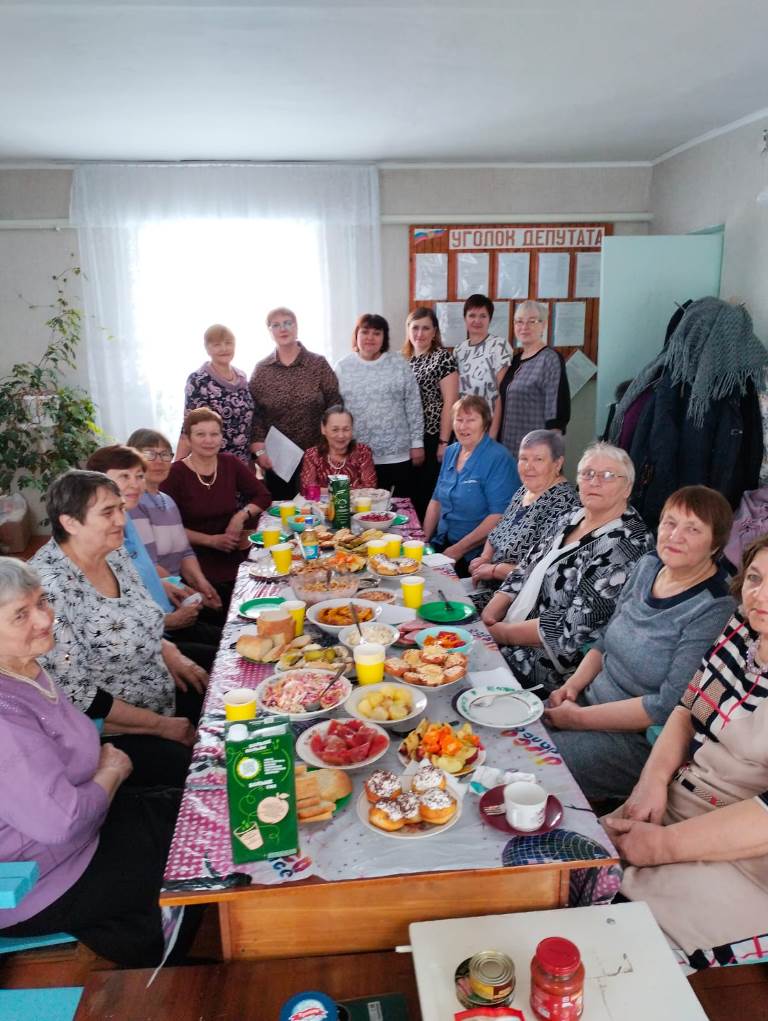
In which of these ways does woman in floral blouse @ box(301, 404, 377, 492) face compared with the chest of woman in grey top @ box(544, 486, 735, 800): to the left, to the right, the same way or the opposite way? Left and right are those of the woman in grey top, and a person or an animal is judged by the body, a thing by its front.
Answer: to the left

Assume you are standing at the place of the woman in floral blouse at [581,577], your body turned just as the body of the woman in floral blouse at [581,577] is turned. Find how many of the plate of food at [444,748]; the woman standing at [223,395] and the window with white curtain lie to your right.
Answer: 2

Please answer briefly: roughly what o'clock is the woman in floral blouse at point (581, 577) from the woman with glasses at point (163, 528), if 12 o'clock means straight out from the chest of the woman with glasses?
The woman in floral blouse is roughly at 12 o'clock from the woman with glasses.

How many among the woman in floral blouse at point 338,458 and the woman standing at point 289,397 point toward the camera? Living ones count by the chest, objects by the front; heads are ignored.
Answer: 2

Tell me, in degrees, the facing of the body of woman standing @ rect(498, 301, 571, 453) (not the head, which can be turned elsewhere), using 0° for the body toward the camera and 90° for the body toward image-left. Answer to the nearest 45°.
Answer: approximately 45°

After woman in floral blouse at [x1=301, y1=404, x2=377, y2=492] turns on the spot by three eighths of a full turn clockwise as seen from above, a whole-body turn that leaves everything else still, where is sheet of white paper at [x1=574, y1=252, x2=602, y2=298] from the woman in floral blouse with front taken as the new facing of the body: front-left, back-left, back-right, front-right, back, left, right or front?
right

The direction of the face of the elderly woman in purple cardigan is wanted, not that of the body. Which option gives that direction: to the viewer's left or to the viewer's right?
to the viewer's right

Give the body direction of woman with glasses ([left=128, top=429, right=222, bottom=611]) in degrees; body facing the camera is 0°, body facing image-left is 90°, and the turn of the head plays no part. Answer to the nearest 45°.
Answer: approximately 315°

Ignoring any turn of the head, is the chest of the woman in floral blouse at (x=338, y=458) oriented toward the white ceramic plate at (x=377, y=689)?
yes

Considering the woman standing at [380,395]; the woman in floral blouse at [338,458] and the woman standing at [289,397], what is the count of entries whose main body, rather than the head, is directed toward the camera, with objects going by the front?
3

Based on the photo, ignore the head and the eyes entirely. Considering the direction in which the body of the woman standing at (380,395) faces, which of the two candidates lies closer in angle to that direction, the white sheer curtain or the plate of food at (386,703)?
the plate of food

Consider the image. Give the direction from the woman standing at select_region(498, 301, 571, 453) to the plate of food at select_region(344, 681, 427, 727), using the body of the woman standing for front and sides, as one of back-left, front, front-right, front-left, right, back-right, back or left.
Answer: front-left
